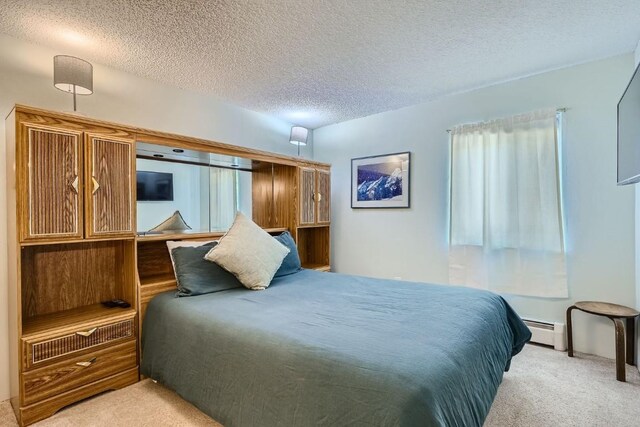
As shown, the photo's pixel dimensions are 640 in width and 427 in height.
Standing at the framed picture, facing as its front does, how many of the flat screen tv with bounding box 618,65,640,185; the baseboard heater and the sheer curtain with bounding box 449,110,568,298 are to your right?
0

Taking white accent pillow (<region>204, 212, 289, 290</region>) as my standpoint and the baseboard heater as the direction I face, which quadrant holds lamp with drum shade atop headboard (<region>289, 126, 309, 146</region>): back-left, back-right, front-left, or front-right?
front-left

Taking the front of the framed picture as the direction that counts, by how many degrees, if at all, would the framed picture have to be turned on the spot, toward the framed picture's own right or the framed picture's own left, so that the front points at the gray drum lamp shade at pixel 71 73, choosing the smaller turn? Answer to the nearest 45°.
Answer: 0° — it already faces it

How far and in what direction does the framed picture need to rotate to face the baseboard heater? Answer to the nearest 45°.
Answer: approximately 90° to its left

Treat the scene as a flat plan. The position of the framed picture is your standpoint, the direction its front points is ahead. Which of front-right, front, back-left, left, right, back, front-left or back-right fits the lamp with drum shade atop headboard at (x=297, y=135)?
front-right

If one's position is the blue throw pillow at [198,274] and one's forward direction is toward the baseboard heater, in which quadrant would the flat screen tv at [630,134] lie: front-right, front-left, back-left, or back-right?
front-right

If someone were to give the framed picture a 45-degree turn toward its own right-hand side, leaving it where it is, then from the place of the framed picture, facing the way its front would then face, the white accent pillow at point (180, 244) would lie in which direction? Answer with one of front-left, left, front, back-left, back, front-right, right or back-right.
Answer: front-left

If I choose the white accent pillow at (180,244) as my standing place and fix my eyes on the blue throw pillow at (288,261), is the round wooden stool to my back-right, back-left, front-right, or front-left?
front-right

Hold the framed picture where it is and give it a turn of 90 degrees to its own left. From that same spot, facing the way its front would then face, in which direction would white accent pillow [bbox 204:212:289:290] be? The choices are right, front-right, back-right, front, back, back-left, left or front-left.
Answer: right

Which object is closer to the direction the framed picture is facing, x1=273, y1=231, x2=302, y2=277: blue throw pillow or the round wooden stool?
the blue throw pillow

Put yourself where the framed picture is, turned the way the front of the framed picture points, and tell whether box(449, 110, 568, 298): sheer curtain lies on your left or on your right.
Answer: on your left

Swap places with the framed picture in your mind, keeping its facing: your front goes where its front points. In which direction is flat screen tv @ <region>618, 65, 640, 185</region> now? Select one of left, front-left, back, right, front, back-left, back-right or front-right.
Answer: left

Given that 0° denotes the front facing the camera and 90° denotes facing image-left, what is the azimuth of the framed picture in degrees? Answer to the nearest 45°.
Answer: approximately 45°

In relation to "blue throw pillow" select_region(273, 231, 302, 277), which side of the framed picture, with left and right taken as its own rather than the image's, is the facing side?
front
